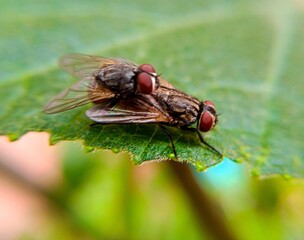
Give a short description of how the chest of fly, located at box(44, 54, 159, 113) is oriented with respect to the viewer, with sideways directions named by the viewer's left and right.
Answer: facing to the right of the viewer
